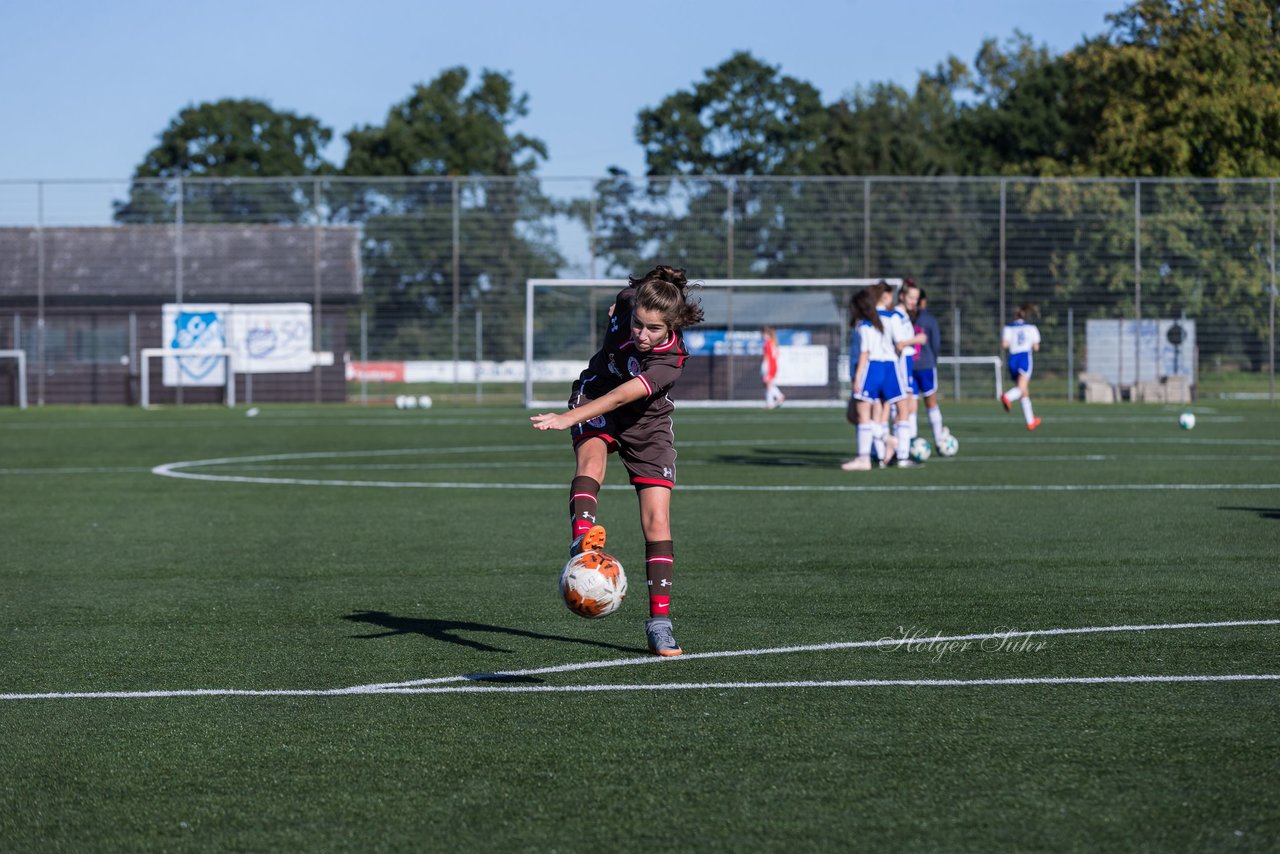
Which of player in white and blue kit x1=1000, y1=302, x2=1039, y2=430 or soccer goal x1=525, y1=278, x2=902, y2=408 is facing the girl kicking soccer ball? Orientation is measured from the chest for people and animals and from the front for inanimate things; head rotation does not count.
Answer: the soccer goal

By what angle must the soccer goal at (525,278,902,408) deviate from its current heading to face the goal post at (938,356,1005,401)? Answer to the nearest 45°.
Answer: approximately 90° to its left

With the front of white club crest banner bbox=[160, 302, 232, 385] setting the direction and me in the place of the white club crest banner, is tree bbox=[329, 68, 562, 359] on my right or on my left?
on my left
